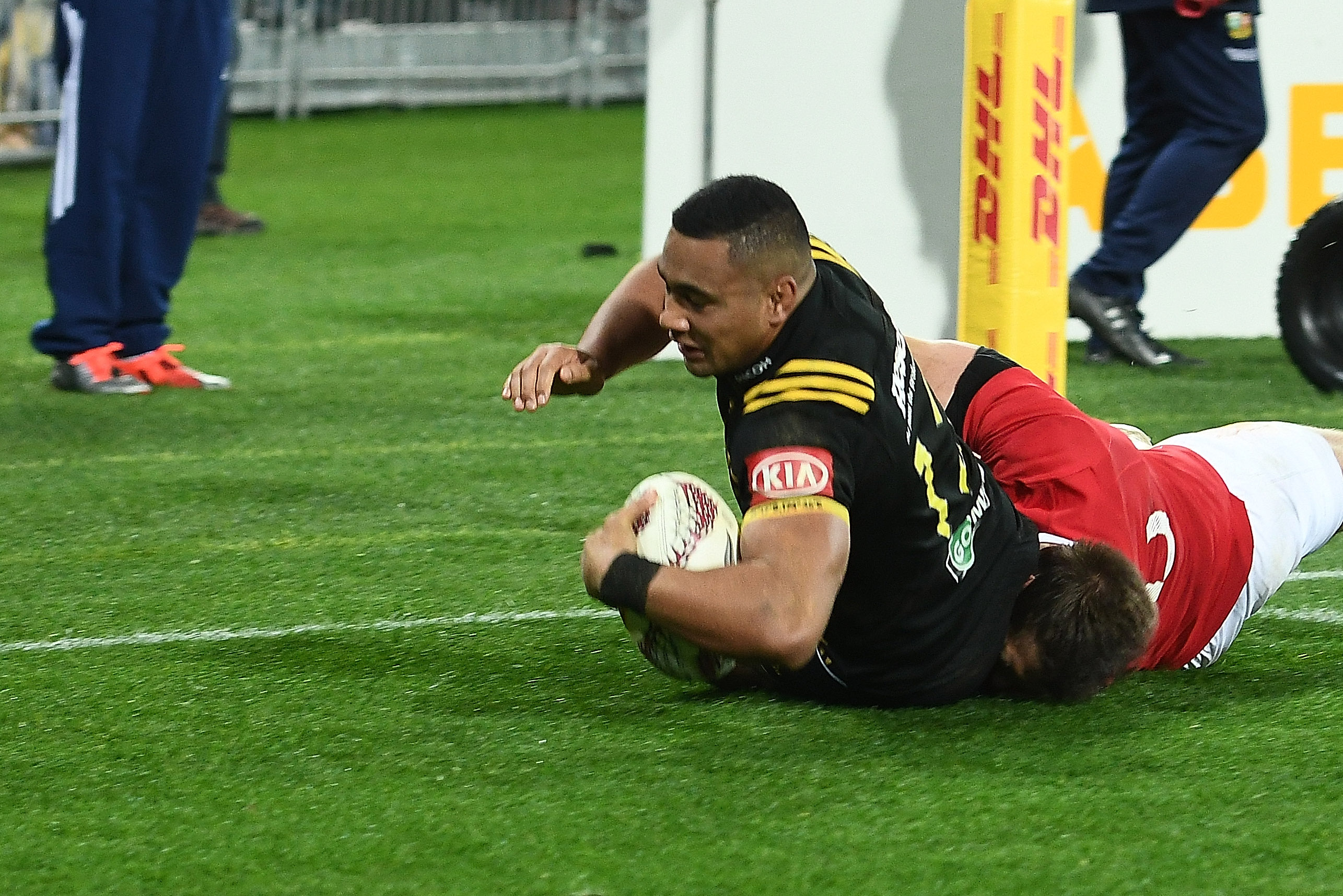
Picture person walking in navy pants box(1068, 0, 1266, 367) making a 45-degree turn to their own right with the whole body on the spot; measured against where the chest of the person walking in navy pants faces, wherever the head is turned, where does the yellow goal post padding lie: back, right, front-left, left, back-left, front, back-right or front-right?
front-right

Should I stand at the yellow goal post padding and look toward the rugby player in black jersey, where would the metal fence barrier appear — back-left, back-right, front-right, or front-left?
back-right
